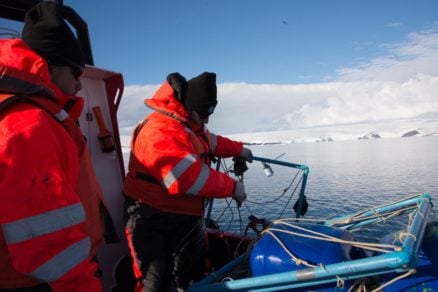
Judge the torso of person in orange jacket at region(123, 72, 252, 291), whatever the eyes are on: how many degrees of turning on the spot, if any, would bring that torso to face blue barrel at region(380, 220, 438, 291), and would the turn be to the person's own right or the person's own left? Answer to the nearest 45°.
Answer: approximately 45° to the person's own right

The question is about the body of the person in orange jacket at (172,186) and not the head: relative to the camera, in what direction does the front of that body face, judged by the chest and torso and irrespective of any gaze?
to the viewer's right

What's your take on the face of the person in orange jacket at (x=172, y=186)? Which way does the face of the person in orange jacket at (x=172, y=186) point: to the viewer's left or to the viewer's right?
to the viewer's right

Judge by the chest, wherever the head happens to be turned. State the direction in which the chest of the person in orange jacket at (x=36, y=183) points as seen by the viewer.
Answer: to the viewer's right

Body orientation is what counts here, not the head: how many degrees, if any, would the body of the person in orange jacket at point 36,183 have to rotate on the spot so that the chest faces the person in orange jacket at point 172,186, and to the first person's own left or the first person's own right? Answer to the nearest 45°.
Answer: approximately 45° to the first person's own left

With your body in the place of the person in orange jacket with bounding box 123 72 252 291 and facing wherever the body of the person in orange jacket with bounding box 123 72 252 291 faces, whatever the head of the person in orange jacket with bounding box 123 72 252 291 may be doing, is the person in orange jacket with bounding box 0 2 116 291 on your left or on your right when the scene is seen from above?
on your right

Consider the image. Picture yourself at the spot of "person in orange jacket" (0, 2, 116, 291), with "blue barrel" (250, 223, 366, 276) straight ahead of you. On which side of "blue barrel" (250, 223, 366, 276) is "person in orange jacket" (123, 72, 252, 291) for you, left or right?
left

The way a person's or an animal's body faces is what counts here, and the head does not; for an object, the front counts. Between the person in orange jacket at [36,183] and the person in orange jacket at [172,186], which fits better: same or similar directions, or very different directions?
same or similar directions

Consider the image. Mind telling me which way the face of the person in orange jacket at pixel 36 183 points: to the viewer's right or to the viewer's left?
to the viewer's right

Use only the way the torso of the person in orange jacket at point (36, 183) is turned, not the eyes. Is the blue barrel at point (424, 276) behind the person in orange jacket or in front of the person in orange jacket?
in front

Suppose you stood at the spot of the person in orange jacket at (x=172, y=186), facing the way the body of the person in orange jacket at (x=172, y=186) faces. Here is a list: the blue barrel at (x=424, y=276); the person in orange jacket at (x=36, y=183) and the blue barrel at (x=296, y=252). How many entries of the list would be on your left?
0

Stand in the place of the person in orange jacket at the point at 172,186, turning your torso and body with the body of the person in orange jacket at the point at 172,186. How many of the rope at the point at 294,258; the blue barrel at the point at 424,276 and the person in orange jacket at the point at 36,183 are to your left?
0

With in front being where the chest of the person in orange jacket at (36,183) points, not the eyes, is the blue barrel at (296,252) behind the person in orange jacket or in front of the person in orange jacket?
in front

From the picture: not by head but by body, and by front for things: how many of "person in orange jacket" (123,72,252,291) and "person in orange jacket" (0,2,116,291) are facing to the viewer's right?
2
